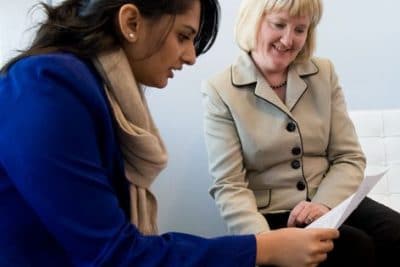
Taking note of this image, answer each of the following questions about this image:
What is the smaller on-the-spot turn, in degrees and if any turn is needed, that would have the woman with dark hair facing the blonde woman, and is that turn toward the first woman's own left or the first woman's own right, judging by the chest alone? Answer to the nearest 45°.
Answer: approximately 45° to the first woman's own left

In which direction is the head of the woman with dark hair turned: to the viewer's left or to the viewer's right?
to the viewer's right

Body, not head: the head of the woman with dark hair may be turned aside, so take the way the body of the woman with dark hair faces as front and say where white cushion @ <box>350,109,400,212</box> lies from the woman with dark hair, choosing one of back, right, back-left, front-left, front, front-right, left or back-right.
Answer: front-left

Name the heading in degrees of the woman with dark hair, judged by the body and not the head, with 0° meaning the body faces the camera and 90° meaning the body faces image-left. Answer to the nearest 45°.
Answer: approximately 270°
